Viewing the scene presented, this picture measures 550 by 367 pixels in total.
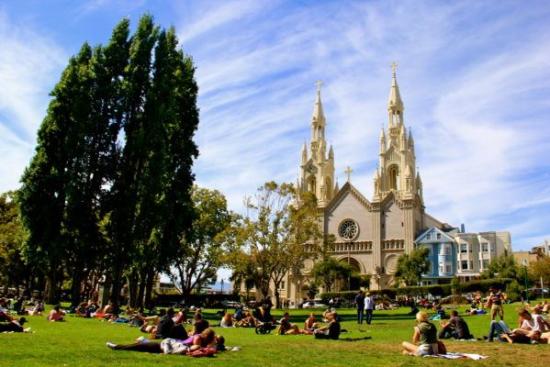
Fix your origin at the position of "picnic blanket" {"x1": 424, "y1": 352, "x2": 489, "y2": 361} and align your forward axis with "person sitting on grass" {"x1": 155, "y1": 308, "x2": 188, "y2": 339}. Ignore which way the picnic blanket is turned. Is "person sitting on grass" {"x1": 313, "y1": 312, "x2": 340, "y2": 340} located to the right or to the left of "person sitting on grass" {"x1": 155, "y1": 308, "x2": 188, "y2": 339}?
right

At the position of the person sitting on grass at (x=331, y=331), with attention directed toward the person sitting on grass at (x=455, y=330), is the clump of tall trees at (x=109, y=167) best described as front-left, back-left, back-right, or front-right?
back-left

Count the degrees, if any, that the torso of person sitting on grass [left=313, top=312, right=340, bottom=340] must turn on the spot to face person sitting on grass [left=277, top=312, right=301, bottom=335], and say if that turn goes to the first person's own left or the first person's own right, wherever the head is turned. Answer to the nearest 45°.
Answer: approximately 45° to the first person's own right

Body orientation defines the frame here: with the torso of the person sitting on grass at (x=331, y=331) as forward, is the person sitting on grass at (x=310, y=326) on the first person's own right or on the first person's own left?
on the first person's own right

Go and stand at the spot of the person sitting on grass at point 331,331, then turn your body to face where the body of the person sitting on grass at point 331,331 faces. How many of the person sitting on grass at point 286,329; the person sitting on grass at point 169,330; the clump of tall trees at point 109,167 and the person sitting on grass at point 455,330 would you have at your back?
1

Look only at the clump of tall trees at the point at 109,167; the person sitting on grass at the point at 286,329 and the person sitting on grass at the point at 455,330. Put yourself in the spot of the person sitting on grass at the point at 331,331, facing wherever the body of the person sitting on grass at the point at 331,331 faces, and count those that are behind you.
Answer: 1

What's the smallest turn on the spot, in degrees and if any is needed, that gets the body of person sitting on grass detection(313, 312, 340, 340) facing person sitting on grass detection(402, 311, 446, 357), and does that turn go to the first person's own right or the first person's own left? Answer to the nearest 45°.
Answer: approximately 135° to the first person's own left
